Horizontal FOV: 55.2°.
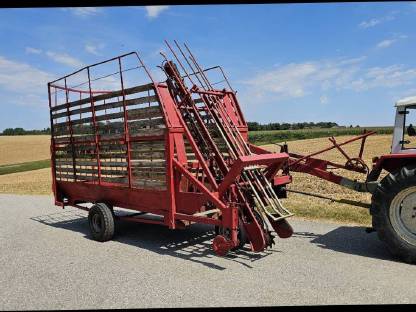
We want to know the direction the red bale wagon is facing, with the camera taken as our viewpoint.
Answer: facing the viewer and to the right of the viewer
